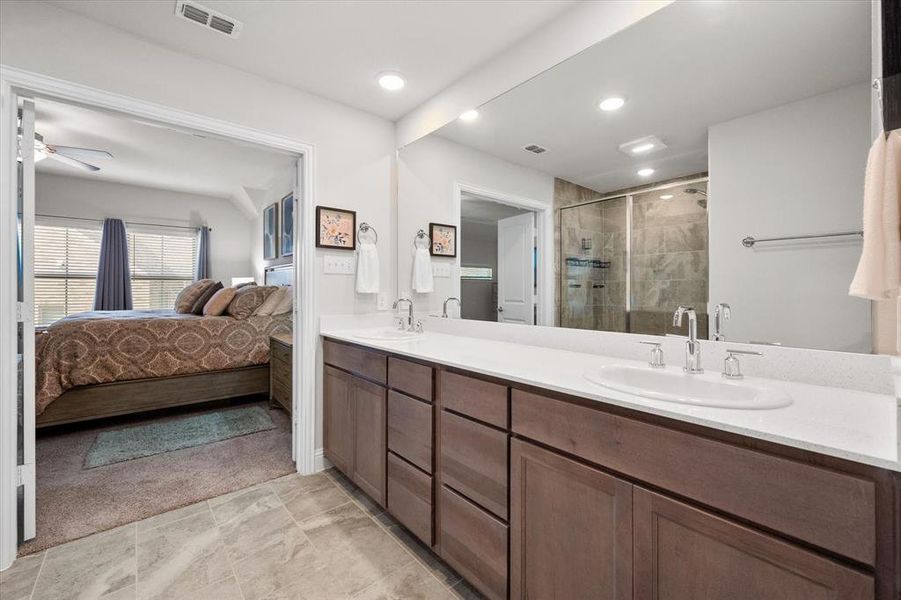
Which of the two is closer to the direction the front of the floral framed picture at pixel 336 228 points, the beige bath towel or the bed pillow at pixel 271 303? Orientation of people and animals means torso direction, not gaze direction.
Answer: the beige bath towel

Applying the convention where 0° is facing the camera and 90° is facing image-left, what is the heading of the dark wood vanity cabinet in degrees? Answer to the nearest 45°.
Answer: approximately 45°

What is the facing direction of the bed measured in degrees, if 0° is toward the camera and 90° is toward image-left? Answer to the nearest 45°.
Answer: approximately 90°

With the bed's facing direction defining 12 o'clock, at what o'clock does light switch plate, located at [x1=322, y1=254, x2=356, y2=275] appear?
The light switch plate is roughly at 8 o'clock from the bed.

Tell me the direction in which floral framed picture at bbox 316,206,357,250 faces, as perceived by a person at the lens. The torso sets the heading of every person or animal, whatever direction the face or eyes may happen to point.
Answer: facing the viewer and to the right of the viewer

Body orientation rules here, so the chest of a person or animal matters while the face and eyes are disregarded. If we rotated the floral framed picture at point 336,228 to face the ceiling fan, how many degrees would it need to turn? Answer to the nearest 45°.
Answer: approximately 180°

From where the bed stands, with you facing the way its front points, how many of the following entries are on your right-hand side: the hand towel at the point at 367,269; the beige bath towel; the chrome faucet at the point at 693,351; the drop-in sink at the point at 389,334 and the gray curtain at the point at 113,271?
1

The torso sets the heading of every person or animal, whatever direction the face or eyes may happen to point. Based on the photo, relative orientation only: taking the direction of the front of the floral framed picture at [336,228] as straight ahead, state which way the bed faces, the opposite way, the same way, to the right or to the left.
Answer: to the right

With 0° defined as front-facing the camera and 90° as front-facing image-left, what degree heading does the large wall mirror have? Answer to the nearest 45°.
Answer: approximately 45°

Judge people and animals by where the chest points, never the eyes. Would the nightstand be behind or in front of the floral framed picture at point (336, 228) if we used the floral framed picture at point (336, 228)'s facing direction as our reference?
behind

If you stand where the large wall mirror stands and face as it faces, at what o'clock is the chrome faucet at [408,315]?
The chrome faucet is roughly at 2 o'clock from the large wall mirror.

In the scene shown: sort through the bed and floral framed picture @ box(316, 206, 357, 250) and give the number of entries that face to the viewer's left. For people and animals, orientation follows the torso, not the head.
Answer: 1
